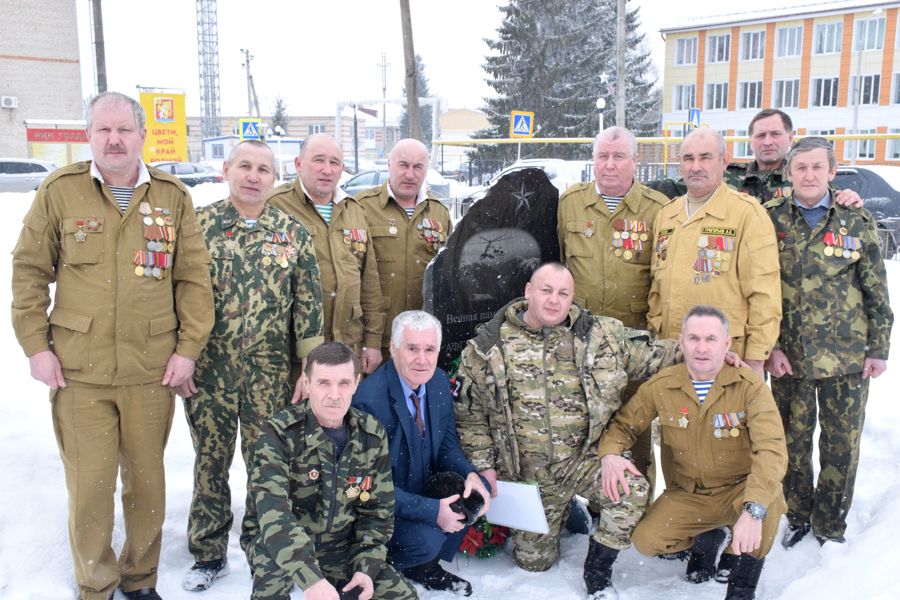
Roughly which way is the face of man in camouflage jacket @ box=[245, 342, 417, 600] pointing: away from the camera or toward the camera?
toward the camera

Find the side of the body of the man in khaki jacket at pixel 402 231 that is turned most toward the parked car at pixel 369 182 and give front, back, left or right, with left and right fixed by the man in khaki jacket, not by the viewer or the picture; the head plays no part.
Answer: back

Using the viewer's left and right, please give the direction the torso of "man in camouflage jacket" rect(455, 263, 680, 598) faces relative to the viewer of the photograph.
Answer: facing the viewer

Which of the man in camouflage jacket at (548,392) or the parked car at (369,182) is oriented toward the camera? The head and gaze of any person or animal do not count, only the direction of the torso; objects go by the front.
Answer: the man in camouflage jacket

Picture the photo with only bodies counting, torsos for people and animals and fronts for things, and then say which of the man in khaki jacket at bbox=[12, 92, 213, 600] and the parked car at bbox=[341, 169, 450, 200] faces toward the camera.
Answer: the man in khaki jacket

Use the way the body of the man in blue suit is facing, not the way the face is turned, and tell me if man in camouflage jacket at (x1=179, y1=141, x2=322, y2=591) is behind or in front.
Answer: behind

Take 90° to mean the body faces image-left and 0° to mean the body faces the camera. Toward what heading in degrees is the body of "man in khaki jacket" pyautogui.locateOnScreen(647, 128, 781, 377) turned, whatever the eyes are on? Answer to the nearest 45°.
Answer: approximately 45°

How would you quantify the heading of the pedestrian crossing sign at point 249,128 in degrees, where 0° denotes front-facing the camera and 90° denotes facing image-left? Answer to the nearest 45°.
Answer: approximately 0°

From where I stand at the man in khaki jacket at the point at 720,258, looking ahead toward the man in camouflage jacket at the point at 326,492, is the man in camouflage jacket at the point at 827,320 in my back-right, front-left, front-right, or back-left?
back-left

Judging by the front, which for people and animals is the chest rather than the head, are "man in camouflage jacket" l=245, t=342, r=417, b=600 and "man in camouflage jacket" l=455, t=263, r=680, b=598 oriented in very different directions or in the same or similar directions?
same or similar directions

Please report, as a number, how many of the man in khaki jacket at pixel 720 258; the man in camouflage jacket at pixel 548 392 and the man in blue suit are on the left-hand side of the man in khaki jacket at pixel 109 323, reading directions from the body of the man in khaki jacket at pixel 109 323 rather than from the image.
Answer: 3

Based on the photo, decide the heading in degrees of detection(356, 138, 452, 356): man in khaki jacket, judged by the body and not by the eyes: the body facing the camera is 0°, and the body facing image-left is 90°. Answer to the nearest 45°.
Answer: approximately 0°

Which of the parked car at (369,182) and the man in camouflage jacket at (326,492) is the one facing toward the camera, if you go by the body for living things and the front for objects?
the man in camouflage jacket

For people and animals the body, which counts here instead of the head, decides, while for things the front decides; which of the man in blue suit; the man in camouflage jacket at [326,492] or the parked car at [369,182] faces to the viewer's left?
the parked car

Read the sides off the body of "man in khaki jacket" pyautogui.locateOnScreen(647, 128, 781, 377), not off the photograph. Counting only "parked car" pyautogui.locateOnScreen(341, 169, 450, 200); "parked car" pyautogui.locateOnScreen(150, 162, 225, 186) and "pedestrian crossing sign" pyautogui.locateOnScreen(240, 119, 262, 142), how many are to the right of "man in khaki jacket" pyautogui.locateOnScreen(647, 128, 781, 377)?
3

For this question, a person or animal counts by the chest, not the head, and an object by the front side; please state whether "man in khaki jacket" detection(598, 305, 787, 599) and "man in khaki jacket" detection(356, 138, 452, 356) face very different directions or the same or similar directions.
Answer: same or similar directions

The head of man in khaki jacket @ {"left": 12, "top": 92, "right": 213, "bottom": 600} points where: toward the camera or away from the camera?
toward the camera

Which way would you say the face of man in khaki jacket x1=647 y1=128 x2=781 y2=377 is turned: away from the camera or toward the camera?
toward the camera

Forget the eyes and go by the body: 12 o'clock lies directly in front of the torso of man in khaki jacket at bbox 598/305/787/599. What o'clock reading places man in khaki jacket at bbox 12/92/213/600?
man in khaki jacket at bbox 12/92/213/600 is roughly at 2 o'clock from man in khaki jacket at bbox 598/305/787/599.
